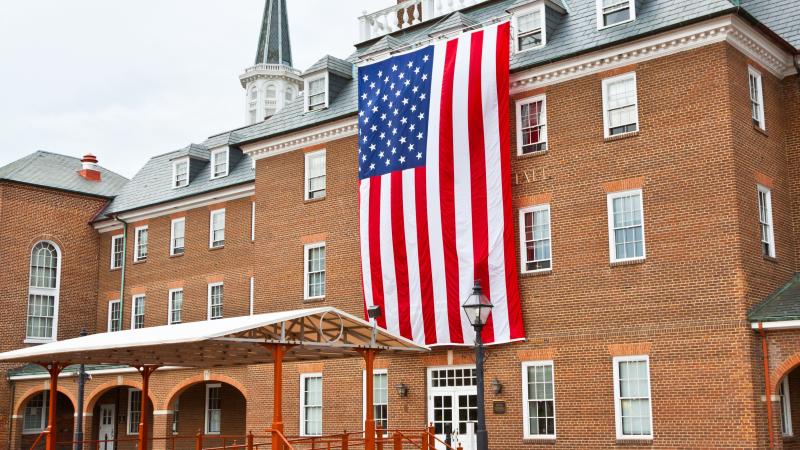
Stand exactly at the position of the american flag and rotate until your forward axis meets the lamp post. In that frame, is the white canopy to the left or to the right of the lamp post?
right

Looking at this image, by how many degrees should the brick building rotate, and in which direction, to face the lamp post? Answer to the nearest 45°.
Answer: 0° — it already faces it

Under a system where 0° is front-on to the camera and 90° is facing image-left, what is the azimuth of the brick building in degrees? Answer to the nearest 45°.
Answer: approximately 45°

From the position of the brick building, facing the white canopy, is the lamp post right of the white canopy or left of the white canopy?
left
